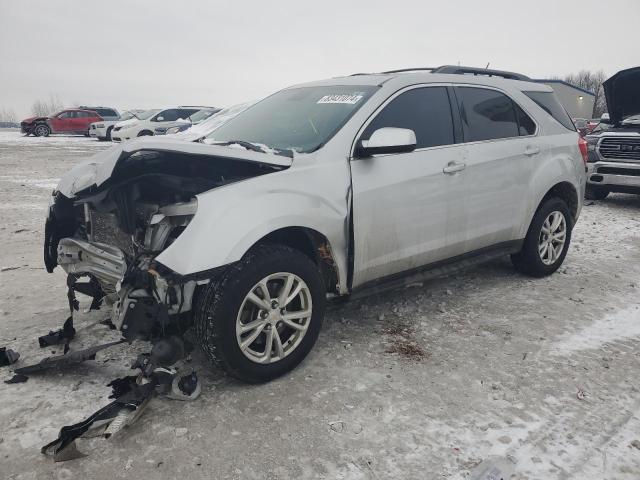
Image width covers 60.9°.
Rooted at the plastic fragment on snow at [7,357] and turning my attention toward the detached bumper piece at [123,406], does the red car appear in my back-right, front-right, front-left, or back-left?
back-left

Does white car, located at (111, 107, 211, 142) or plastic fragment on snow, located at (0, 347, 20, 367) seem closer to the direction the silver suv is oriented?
the plastic fragment on snow

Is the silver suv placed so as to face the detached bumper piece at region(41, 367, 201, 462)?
yes

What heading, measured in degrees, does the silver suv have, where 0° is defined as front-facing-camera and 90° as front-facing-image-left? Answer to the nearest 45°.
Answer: approximately 45°

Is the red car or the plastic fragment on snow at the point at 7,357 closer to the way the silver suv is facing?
the plastic fragment on snow

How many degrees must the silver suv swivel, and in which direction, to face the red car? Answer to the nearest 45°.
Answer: approximately 90° to its right

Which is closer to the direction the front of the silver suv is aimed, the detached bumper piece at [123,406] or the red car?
the detached bumper piece

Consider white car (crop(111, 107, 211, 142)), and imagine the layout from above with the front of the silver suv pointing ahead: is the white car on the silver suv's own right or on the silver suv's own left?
on the silver suv's own right

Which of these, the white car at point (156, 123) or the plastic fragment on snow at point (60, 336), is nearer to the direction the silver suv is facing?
the plastic fragment on snow

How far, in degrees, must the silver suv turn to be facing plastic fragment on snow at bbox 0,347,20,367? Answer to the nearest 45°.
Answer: approximately 45° to its right

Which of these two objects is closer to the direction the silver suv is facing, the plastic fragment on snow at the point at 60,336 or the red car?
the plastic fragment on snow
